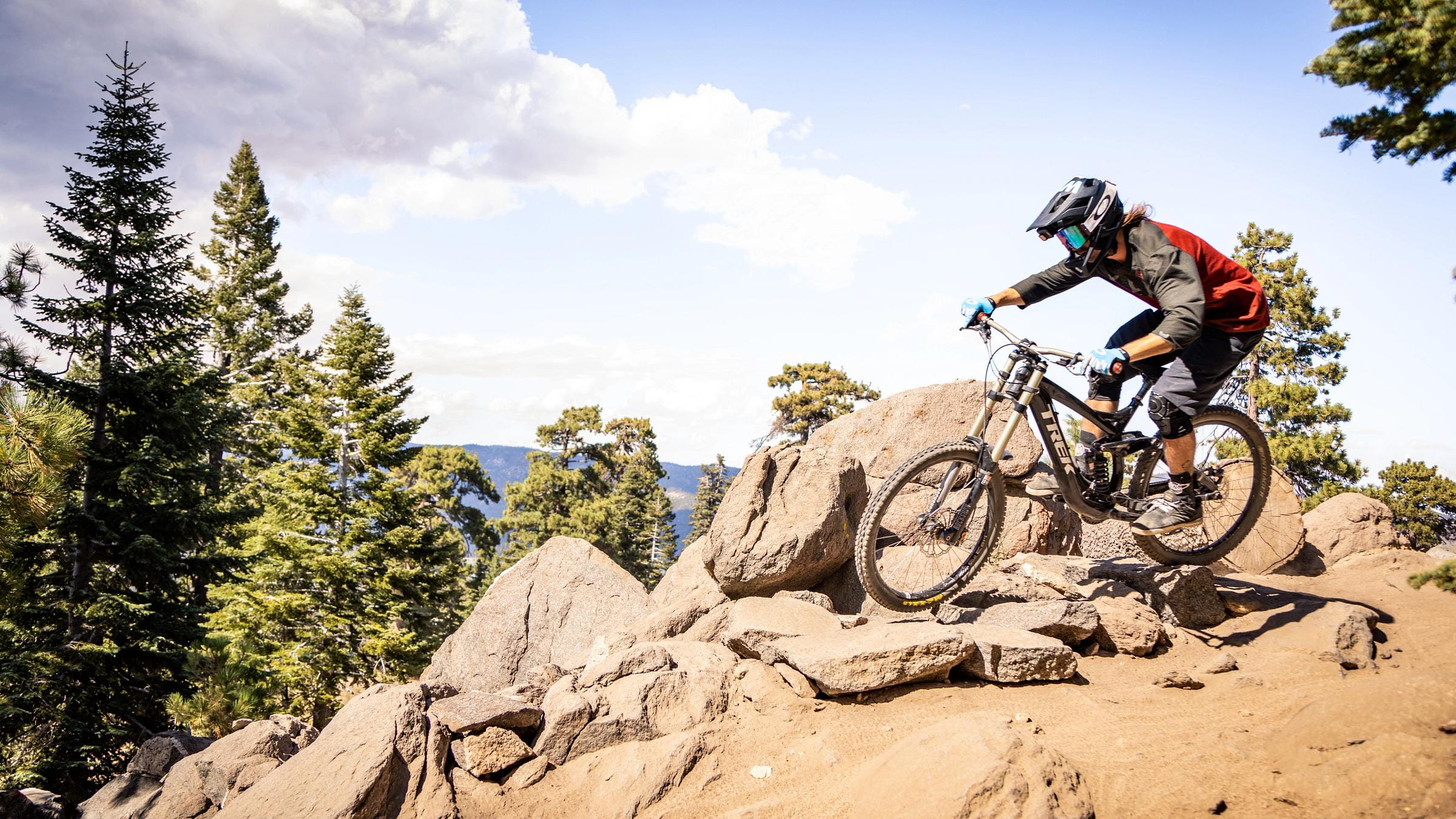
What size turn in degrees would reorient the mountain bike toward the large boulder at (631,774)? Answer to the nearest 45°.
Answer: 0° — it already faces it

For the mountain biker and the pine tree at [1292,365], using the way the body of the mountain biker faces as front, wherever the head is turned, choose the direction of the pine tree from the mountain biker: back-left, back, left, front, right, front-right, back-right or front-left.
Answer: back-right

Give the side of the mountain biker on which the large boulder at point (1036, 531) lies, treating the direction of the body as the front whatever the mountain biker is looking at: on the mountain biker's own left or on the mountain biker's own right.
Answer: on the mountain biker's own right

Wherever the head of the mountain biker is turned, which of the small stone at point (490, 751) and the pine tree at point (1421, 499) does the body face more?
the small stone

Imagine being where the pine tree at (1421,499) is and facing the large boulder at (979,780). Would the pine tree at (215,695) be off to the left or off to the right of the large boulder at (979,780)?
right

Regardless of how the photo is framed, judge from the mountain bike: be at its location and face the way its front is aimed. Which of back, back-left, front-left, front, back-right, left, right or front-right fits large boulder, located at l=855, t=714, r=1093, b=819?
front-left

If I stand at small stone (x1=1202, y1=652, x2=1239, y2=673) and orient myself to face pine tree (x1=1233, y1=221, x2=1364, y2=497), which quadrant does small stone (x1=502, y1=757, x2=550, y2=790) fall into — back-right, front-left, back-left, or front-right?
back-left

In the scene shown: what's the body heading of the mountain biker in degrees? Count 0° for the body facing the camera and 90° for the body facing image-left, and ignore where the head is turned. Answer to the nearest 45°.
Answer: approximately 45°
